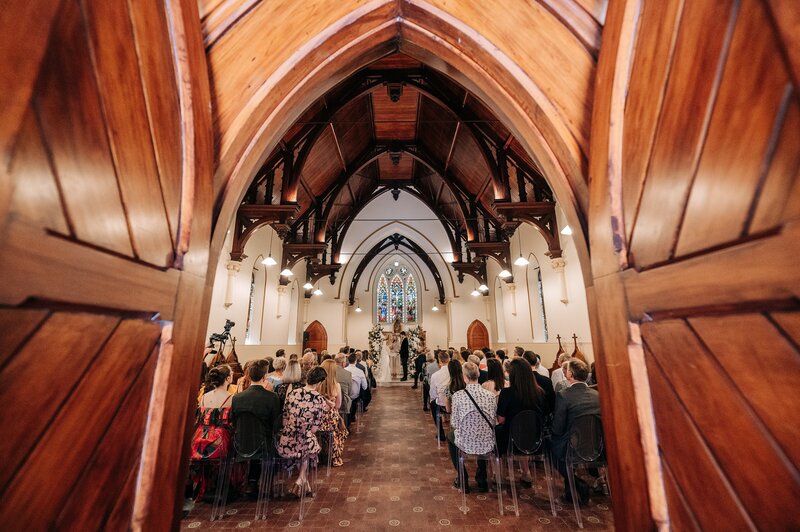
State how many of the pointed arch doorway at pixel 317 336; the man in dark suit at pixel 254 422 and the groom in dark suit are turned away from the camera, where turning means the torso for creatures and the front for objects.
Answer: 1

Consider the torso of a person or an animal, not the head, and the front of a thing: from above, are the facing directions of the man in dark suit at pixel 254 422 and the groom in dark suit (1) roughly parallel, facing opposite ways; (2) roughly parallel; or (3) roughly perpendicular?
roughly perpendicular

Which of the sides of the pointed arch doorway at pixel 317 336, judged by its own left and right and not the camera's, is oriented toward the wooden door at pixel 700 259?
front

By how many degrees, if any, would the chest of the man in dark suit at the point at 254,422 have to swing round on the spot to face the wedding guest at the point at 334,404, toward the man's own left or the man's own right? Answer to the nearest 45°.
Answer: approximately 45° to the man's own right

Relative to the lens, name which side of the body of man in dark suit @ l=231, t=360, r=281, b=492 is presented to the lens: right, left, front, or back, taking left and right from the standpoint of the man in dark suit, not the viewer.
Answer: back

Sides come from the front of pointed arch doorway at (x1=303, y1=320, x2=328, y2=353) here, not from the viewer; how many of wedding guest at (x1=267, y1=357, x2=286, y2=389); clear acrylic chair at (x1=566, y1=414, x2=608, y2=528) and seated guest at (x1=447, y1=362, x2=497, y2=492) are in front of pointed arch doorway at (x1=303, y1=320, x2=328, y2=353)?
3

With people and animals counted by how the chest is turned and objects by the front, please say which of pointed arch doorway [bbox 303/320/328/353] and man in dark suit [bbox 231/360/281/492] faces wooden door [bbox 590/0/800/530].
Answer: the pointed arch doorway

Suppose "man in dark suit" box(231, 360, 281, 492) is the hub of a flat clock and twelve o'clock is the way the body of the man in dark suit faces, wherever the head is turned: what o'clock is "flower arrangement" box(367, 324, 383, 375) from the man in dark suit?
The flower arrangement is roughly at 1 o'clock from the man in dark suit.

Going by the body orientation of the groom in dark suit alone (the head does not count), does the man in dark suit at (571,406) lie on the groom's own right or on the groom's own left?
on the groom's own left

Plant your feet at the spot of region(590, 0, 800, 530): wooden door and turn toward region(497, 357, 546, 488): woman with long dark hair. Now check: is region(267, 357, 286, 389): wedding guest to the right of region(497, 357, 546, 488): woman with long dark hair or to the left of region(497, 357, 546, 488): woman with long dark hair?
left

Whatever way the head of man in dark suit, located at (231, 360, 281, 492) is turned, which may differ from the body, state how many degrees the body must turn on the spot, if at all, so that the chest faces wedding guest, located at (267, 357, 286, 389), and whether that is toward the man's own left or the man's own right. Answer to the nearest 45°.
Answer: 0° — they already face them

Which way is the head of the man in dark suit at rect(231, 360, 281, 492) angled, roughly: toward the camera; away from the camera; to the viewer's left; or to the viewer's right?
away from the camera

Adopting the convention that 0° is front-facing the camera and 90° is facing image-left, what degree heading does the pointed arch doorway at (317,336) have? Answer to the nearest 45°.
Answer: approximately 0°

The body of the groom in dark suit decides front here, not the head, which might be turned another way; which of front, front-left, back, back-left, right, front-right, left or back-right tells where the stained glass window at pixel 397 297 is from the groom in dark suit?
right

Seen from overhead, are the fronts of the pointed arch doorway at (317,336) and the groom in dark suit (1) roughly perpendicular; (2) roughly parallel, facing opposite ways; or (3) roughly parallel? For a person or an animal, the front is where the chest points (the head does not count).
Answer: roughly perpendicular

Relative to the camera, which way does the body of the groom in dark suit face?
to the viewer's left

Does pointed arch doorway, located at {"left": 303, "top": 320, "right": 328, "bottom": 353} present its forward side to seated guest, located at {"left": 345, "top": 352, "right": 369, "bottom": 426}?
yes

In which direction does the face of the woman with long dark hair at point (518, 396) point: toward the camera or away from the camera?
away from the camera
